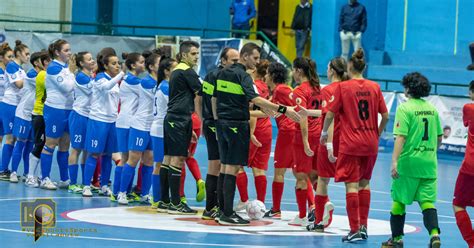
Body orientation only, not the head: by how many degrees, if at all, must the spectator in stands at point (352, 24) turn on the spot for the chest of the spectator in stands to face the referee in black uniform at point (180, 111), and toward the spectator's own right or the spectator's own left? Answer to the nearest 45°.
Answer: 0° — they already face them

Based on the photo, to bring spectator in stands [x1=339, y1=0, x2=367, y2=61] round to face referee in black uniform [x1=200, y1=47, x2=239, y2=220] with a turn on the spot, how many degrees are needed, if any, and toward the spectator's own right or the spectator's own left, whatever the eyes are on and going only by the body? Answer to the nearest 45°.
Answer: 0° — they already face them

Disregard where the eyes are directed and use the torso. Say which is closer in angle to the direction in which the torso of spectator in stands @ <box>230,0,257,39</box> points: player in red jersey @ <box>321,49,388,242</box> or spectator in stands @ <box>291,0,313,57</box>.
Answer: the player in red jersey

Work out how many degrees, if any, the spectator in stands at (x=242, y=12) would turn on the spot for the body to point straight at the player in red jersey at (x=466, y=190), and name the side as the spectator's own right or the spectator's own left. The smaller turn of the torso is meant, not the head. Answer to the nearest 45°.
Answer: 0° — they already face them

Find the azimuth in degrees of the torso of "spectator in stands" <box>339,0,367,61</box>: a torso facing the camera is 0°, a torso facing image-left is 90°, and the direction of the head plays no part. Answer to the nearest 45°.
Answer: approximately 0°
